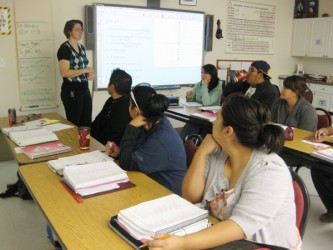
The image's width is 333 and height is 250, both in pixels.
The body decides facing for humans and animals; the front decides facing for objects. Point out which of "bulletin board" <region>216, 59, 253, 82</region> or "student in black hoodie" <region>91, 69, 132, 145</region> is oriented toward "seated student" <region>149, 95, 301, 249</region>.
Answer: the bulletin board

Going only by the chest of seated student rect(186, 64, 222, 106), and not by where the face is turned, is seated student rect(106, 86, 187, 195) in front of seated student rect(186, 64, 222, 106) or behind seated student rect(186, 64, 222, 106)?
in front

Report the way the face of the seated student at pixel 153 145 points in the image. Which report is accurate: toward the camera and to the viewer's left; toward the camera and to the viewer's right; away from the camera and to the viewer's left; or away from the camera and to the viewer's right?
away from the camera and to the viewer's left

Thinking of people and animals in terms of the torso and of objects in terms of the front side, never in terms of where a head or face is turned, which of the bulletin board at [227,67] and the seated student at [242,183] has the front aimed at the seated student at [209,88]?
the bulletin board

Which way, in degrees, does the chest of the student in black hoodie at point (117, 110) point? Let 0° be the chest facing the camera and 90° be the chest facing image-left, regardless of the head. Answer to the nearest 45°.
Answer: approximately 135°

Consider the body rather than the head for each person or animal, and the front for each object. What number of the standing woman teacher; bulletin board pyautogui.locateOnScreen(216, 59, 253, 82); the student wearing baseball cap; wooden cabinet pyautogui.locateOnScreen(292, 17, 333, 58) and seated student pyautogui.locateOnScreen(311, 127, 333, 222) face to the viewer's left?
2

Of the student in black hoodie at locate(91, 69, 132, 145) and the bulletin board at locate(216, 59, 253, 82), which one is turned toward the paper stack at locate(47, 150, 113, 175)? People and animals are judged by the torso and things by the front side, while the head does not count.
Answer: the bulletin board

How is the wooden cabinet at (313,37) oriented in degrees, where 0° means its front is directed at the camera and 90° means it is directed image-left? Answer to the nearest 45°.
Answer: approximately 0°

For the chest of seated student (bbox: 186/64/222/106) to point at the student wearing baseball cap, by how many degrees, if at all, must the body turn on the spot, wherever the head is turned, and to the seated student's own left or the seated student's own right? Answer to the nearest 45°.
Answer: approximately 90° to the seated student's own left

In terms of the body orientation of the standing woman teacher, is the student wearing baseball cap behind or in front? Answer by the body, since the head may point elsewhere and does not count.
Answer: in front

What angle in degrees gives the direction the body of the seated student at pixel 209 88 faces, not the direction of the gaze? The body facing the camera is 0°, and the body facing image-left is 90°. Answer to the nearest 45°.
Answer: approximately 45°

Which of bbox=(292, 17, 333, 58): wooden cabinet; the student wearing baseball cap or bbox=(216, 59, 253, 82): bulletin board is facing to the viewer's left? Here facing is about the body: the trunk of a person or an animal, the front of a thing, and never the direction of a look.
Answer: the student wearing baseball cap

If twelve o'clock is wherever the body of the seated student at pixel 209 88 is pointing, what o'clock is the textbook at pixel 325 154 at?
The textbook is roughly at 10 o'clock from the seated student.

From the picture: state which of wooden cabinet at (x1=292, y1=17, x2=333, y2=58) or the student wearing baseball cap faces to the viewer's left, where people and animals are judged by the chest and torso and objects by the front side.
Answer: the student wearing baseball cap
